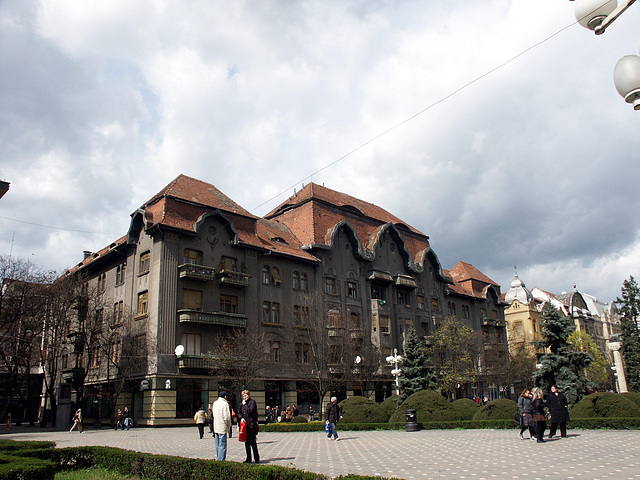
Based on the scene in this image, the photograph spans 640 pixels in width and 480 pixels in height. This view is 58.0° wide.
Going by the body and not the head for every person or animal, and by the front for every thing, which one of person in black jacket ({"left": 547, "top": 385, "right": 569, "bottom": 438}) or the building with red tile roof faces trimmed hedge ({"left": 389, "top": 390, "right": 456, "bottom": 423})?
the building with red tile roof

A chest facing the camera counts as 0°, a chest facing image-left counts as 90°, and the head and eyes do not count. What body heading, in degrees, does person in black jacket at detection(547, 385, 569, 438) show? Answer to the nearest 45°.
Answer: approximately 0°

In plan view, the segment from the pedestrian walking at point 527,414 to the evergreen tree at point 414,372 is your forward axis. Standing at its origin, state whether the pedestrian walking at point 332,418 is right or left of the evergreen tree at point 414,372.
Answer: left

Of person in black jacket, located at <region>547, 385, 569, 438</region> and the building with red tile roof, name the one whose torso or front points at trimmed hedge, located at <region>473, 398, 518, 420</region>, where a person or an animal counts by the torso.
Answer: the building with red tile roof

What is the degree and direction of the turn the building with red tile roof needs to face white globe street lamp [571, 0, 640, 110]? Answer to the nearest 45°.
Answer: approximately 45° to its right

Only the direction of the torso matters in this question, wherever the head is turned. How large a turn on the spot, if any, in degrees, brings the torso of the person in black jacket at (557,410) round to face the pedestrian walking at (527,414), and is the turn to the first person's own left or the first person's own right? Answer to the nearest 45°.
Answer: approximately 90° to the first person's own right

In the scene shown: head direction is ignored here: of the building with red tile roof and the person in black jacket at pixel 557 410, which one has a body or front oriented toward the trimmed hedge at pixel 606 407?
the building with red tile roof

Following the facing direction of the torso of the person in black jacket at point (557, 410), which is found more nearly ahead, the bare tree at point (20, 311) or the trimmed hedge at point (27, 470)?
the trimmed hedge

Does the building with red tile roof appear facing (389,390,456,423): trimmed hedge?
yes

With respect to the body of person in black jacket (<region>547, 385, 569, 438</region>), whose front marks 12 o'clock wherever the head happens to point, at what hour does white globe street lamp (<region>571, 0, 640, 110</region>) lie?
The white globe street lamp is roughly at 12 o'clock from the person in black jacket.

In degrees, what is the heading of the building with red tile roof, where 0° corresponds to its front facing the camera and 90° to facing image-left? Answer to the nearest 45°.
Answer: approximately 315°
